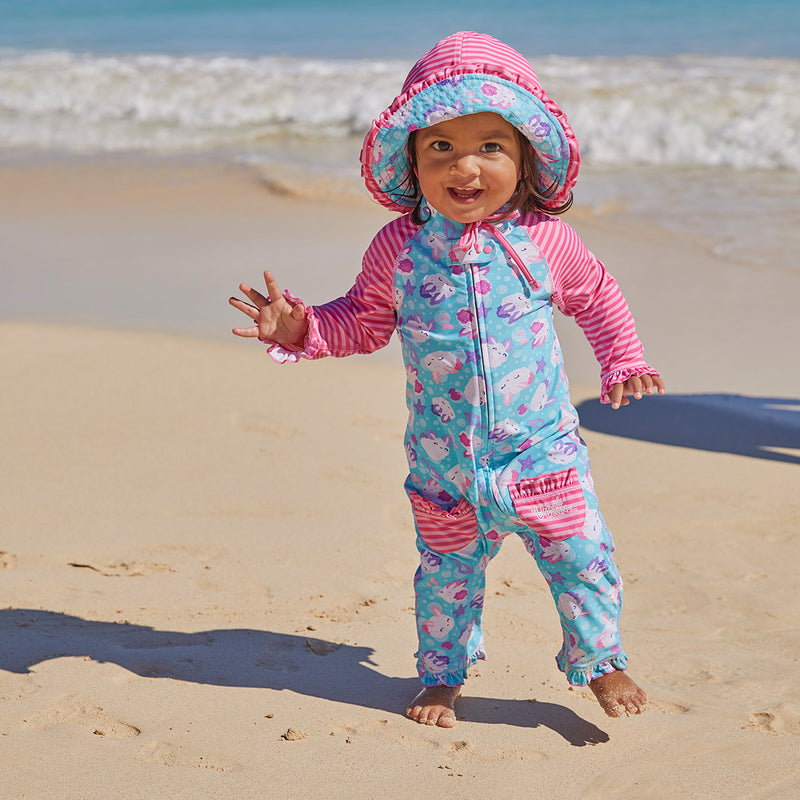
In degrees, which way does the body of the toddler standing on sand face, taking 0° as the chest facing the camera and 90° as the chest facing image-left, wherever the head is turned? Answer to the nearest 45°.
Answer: approximately 0°

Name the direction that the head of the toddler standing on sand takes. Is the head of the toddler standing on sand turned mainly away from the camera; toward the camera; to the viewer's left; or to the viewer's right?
toward the camera
